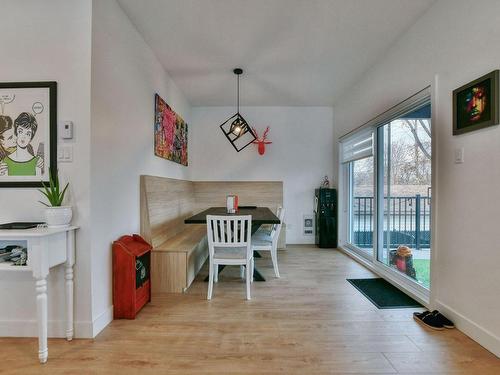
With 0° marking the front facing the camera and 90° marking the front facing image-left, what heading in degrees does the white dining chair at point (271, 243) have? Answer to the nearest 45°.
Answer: approximately 90°

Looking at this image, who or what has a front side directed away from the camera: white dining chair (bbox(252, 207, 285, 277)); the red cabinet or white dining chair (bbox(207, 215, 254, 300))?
white dining chair (bbox(207, 215, 254, 300))

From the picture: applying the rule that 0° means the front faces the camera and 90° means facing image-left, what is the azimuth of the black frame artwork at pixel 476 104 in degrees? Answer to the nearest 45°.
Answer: approximately 45°

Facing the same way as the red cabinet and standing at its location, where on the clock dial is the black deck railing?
The black deck railing is roughly at 12 o'clock from the red cabinet.

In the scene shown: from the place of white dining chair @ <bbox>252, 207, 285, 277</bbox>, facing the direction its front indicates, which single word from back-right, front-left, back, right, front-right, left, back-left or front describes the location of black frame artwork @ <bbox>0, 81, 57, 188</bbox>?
front-left

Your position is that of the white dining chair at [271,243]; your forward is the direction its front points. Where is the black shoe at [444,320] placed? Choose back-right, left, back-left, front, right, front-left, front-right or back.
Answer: back-left

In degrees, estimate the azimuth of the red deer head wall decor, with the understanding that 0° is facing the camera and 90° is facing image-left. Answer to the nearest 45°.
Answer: approximately 0°

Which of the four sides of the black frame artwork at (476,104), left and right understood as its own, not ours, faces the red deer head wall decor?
right
